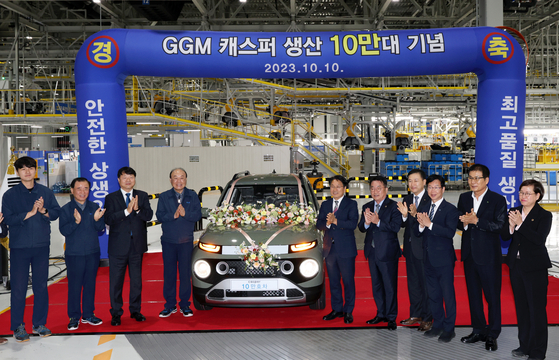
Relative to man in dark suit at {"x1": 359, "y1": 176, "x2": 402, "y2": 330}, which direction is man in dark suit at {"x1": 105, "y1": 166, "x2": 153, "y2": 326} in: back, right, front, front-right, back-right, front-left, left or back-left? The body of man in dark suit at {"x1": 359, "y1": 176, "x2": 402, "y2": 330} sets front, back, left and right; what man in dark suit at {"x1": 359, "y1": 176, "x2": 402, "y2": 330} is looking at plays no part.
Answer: front-right

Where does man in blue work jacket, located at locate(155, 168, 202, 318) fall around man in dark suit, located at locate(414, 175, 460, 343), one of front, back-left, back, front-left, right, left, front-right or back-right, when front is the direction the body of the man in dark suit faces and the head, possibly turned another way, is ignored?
front-right

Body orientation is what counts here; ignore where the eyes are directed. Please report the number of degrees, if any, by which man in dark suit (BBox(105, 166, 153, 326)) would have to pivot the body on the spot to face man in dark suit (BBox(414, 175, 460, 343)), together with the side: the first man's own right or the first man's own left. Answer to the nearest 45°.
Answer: approximately 45° to the first man's own left

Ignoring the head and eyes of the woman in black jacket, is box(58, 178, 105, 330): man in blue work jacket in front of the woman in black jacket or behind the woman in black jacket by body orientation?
in front

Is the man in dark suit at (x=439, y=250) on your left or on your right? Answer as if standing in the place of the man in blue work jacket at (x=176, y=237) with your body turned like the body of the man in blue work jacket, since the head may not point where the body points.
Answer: on your left

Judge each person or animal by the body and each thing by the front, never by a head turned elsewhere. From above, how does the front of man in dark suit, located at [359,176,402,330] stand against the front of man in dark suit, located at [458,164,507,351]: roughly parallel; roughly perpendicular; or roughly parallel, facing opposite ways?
roughly parallel

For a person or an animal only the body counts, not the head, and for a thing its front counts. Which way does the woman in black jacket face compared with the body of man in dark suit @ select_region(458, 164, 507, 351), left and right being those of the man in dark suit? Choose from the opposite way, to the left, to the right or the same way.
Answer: the same way

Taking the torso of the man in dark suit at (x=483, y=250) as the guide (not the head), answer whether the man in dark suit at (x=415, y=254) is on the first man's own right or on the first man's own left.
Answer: on the first man's own right

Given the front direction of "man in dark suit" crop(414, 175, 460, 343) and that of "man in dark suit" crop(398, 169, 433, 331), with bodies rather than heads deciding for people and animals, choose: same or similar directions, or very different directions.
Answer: same or similar directions

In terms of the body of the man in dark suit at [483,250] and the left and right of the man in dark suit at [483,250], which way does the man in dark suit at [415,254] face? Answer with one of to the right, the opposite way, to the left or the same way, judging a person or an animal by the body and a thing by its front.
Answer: the same way

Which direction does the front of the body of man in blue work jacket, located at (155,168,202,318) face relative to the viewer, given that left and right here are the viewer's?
facing the viewer

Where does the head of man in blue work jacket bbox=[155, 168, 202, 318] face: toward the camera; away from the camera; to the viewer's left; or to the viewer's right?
toward the camera

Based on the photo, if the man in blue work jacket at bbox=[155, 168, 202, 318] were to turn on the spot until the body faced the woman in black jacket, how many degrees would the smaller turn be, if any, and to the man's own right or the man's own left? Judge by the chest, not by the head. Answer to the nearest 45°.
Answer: approximately 45° to the man's own left

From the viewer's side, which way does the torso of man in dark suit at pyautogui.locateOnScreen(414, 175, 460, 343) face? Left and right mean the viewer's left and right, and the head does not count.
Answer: facing the viewer and to the left of the viewer

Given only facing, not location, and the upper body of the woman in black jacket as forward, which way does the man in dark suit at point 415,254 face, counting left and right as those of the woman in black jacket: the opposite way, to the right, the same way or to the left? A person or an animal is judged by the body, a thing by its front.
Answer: the same way

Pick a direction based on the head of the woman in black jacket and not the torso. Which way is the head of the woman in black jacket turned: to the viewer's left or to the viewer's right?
to the viewer's left
